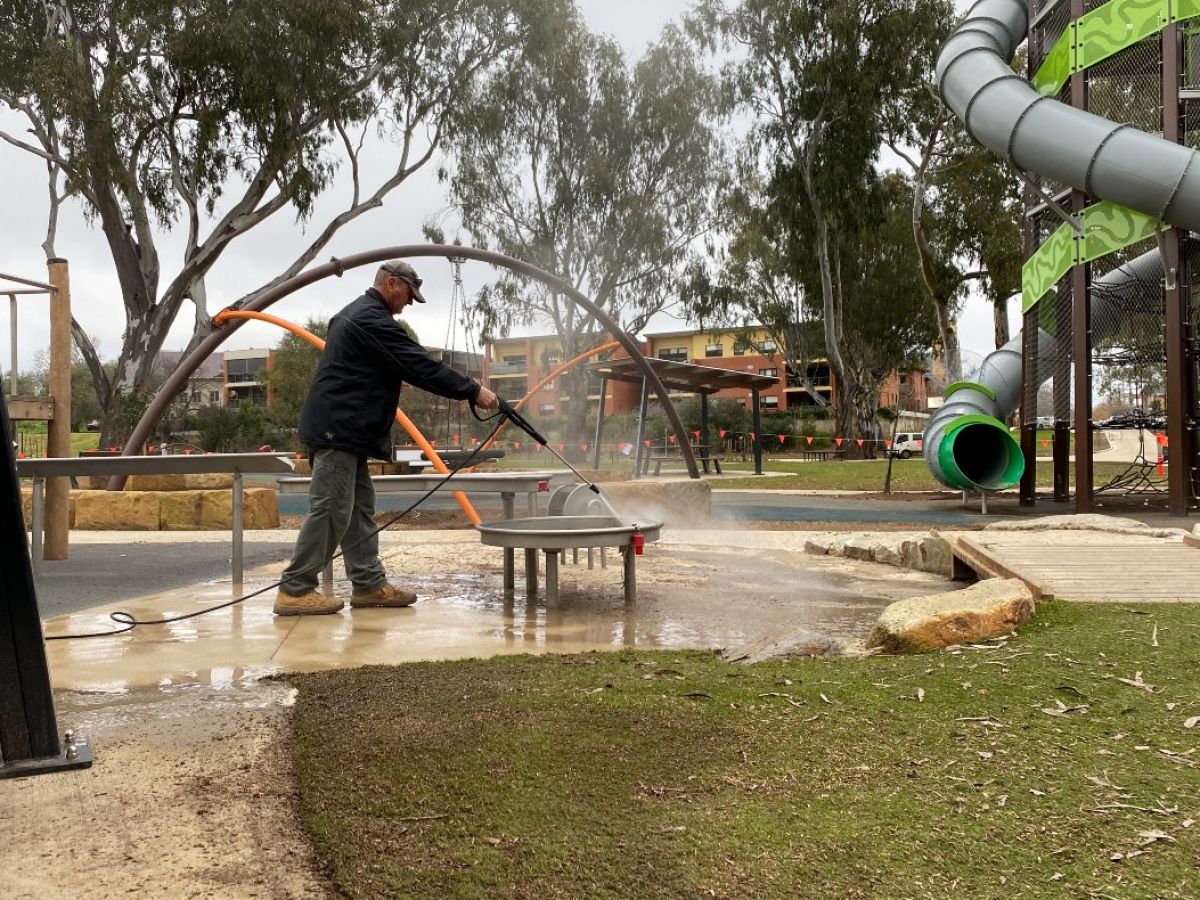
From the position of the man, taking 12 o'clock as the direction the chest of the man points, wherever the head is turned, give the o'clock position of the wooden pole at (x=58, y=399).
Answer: The wooden pole is roughly at 8 o'clock from the man.

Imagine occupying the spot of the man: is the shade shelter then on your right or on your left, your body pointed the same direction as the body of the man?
on your left

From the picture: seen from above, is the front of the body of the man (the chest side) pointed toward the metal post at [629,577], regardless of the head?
yes

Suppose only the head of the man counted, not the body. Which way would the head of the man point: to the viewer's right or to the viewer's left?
to the viewer's right

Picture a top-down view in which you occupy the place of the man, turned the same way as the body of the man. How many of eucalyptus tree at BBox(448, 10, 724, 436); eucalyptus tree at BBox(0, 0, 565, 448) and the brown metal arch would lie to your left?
3

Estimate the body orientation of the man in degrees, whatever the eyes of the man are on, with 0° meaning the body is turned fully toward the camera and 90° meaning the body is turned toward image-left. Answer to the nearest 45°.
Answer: approximately 270°

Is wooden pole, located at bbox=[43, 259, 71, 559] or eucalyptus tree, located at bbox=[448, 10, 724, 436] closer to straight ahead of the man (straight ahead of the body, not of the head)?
the eucalyptus tree

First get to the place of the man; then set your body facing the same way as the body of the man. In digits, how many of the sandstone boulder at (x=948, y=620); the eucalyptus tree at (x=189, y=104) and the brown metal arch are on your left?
2

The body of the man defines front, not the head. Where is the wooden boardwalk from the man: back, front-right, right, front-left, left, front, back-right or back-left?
front

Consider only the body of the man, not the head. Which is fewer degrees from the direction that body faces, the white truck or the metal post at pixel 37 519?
the white truck

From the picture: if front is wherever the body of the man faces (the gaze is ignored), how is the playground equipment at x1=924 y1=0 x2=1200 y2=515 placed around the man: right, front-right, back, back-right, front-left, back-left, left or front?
front-left

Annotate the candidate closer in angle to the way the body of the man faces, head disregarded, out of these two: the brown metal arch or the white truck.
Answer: the white truck

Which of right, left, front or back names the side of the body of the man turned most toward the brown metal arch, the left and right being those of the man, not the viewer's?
left
